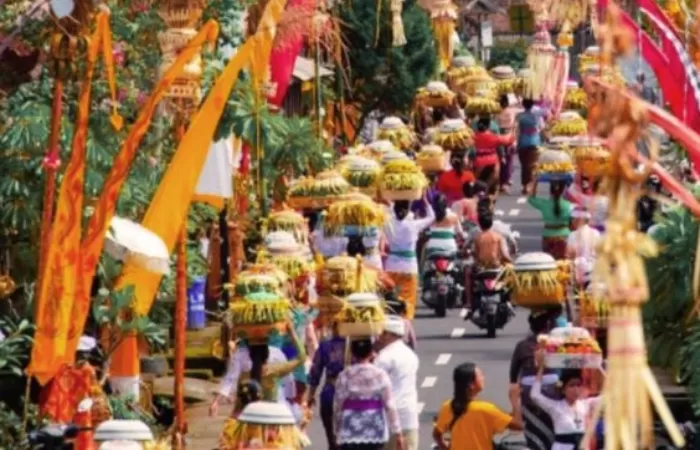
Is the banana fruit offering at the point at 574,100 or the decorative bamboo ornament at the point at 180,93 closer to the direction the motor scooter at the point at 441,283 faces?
the banana fruit offering

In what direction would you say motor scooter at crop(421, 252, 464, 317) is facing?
away from the camera

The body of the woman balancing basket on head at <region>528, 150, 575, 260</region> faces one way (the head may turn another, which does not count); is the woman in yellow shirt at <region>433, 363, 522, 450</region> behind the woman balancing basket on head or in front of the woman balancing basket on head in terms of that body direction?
behind

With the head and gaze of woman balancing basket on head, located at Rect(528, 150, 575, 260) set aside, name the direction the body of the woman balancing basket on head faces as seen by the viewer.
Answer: away from the camera

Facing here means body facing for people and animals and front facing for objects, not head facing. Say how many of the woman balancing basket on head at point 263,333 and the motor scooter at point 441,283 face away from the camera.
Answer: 2

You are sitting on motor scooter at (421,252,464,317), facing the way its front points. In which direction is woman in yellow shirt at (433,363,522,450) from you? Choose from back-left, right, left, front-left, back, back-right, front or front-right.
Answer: back

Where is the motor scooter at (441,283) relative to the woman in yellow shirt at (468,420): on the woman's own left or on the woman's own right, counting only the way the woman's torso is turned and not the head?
on the woman's own left

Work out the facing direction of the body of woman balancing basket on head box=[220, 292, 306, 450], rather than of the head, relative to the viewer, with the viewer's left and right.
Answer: facing away from the viewer
